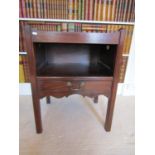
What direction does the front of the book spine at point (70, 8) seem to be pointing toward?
toward the camera
